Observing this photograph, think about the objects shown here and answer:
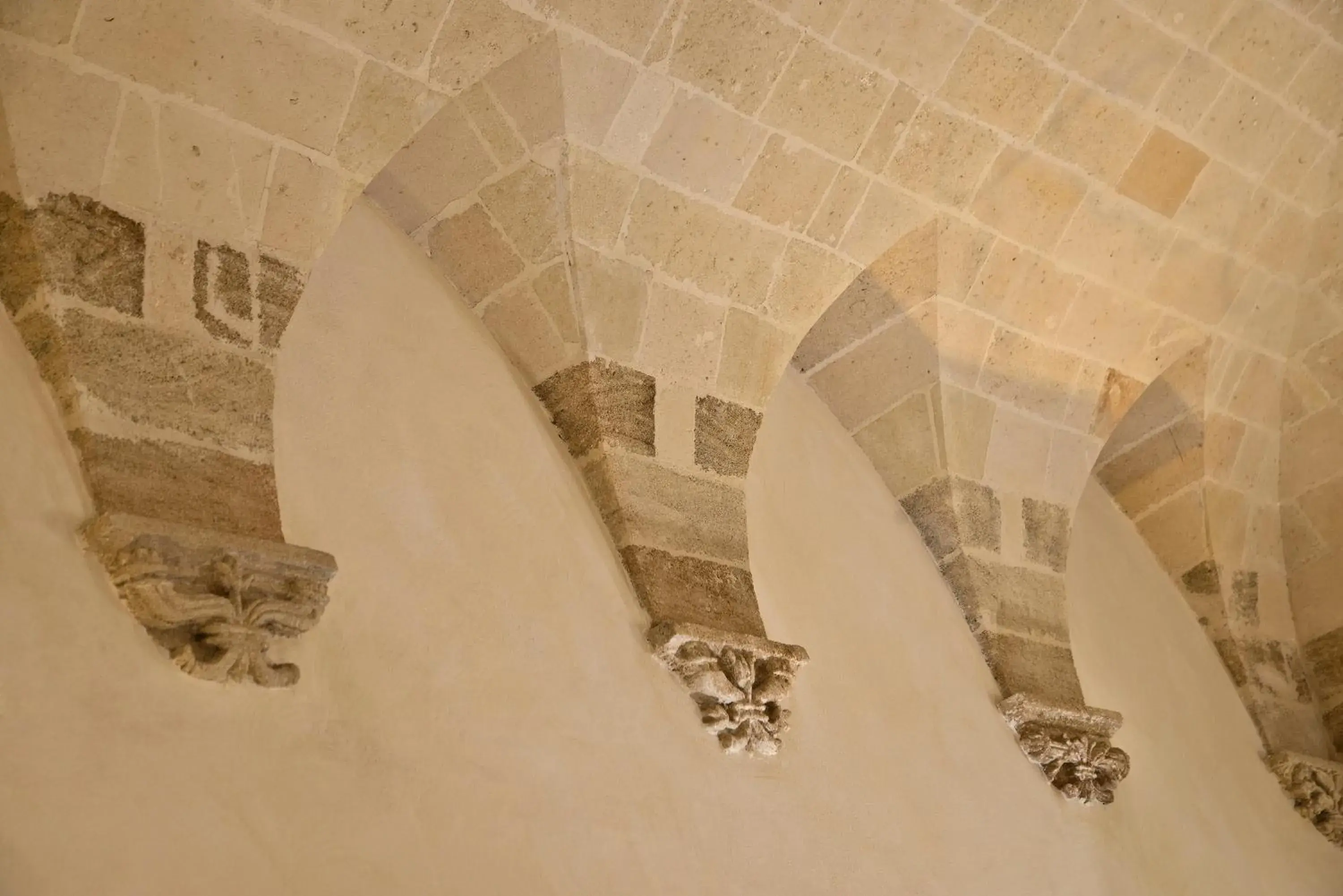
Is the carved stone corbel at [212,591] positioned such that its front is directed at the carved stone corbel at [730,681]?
no

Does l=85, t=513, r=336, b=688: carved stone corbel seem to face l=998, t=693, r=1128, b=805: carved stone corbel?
no

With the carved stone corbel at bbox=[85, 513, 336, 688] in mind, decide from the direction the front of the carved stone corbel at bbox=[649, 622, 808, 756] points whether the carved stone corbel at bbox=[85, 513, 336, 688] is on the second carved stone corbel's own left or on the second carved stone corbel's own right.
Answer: on the second carved stone corbel's own right

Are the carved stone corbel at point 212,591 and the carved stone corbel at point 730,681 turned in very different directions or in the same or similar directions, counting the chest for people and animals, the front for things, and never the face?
same or similar directions

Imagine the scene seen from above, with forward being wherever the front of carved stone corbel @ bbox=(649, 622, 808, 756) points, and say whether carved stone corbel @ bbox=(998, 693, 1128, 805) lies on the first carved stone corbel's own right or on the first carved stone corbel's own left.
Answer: on the first carved stone corbel's own left

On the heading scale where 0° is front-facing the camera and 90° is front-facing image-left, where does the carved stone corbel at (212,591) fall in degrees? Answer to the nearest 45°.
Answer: approximately 315°

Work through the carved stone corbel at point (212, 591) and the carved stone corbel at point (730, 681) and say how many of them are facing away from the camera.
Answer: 0
